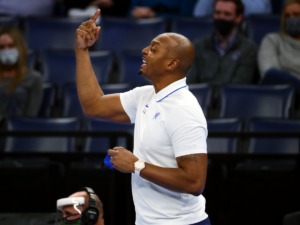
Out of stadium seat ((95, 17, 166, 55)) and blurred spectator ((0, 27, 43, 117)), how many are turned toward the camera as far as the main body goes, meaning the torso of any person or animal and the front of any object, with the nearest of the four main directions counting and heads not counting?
2

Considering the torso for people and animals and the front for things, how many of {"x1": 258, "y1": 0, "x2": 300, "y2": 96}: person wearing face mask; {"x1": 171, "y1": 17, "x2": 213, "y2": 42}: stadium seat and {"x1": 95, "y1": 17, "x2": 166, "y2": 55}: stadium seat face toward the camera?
3

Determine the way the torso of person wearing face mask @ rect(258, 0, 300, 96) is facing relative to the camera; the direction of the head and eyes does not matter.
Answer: toward the camera

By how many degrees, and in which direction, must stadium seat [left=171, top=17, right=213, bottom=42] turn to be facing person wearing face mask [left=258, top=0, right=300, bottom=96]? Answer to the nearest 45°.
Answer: approximately 45° to its left

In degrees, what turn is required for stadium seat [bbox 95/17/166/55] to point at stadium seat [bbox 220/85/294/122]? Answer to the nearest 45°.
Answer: approximately 45° to its left

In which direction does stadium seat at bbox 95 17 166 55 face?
toward the camera

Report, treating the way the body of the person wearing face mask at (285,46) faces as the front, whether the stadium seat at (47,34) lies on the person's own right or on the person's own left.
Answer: on the person's own right

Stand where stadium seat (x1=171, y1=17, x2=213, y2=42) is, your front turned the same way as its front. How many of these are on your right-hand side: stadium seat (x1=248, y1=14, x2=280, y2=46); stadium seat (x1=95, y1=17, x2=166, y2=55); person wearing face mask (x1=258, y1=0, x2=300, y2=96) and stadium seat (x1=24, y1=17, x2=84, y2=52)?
2

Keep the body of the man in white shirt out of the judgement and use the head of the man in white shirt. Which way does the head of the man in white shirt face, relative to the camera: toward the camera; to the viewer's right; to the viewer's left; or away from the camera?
to the viewer's left

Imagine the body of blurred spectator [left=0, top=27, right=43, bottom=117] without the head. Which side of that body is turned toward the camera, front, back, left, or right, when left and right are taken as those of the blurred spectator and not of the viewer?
front

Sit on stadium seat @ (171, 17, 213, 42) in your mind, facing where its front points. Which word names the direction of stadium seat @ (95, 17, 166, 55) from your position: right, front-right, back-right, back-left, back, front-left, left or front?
right

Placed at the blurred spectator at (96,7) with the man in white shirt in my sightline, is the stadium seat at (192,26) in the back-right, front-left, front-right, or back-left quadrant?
front-left

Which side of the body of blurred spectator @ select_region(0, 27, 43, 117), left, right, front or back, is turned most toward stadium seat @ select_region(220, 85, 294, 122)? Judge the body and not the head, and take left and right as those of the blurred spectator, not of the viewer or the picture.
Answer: left
